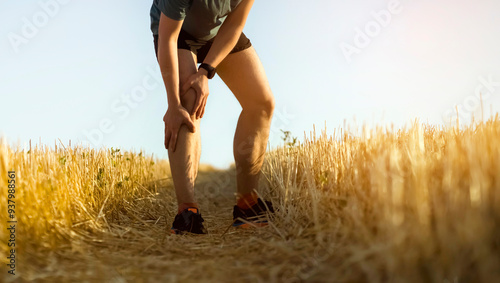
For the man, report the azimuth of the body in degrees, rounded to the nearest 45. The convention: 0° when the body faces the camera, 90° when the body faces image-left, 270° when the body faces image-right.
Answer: approximately 0°
